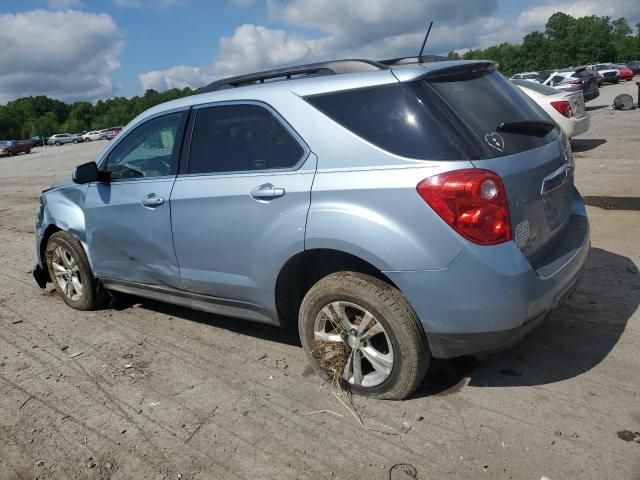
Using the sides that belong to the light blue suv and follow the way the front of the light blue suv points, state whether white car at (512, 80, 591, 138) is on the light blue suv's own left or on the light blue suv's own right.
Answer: on the light blue suv's own right

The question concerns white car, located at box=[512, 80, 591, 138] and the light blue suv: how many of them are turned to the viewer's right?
0

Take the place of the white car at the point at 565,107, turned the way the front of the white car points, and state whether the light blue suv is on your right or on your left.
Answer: on your left

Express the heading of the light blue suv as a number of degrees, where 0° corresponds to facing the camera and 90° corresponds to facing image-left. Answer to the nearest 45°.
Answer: approximately 135°

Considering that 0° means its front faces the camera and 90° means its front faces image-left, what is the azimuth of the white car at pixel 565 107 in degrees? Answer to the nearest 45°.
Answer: approximately 135°
